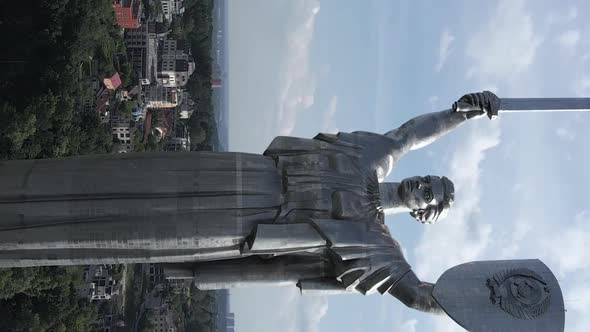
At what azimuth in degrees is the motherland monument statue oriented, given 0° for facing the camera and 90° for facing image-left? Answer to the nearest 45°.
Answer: approximately 0°
